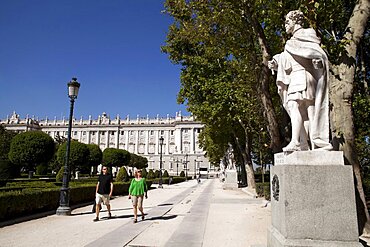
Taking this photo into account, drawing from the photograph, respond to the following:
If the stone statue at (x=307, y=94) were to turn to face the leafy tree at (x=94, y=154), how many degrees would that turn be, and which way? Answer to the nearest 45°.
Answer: approximately 90° to its right

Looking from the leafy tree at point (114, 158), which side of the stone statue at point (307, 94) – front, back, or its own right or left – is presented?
right

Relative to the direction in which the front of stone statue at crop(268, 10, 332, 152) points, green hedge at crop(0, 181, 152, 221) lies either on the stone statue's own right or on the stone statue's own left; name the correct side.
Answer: on the stone statue's own right

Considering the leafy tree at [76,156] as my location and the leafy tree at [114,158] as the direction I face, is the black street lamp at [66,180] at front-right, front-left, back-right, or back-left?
back-right

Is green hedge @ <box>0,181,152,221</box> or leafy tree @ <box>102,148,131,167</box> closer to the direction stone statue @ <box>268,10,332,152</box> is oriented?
the green hedge

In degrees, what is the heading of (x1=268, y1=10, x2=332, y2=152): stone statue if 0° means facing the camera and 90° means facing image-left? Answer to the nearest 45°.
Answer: approximately 45°

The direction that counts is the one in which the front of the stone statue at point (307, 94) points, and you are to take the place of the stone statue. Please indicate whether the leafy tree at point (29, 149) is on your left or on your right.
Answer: on your right

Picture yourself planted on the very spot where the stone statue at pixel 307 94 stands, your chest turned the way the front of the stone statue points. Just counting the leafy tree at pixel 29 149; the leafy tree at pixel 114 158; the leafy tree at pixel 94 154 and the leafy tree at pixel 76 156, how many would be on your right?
4

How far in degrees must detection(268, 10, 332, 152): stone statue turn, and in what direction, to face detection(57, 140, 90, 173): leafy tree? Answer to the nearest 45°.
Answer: approximately 90° to its right
